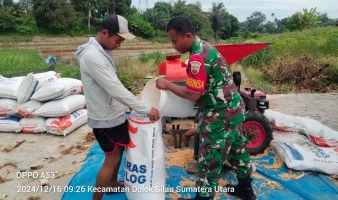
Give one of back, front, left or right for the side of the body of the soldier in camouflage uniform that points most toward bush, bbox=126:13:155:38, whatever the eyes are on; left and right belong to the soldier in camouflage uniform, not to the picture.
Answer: right

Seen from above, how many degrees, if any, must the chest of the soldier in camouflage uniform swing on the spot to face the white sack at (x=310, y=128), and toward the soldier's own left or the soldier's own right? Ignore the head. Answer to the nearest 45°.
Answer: approximately 135° to the soldier's own right

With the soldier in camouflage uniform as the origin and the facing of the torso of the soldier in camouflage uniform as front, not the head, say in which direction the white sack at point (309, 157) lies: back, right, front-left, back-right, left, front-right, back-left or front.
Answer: back-right

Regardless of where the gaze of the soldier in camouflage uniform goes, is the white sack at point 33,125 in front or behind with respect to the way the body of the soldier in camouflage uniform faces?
in front

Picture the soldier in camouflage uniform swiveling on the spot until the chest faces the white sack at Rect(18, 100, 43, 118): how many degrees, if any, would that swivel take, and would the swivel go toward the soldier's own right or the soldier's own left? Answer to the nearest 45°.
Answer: approximately 45° to the soldier's own right

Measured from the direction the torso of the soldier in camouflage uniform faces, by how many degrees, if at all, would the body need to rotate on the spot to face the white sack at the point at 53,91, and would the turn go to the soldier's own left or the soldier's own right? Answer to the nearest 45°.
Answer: approximately 45° to the soldier's own right

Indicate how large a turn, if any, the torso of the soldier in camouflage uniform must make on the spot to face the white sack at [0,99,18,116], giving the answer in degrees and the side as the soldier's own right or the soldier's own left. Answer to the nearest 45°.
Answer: approximately 45° to the soldier's own right

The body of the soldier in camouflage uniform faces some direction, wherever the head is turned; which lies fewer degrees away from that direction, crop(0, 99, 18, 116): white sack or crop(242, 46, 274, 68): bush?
the white sack

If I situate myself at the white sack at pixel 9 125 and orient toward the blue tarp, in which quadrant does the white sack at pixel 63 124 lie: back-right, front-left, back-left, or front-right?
front-left

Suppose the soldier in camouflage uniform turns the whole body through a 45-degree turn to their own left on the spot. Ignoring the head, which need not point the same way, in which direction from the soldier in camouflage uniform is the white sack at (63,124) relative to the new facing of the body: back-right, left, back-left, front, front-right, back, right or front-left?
right

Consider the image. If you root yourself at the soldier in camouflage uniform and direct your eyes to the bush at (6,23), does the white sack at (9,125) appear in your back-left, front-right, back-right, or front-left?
front-left

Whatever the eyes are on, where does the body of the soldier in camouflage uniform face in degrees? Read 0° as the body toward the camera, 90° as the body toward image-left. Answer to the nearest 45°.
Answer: approximately 90°

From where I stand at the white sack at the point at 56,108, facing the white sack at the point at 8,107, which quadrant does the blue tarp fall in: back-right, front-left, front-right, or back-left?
back-left

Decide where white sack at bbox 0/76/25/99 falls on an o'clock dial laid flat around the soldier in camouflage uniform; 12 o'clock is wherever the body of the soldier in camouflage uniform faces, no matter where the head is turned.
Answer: The white sack is roughly at 1 o'clock from the soldier in camouflage uniform.

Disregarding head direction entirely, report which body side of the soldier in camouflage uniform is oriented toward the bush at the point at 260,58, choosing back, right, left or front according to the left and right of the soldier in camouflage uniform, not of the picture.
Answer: right
